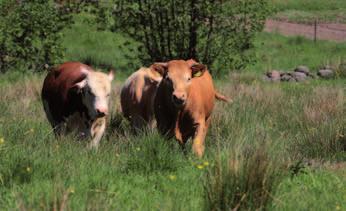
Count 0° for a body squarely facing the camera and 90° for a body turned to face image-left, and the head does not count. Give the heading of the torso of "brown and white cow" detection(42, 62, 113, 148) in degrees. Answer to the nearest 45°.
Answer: approximately 315°

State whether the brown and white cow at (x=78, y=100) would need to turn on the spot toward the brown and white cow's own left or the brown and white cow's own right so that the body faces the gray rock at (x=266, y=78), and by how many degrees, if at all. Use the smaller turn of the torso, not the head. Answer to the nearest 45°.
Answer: approximately 90° to the brown and white cow's own left

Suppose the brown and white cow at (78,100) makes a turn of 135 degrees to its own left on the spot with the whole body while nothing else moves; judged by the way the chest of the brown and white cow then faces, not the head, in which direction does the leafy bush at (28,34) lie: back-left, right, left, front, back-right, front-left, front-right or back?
front

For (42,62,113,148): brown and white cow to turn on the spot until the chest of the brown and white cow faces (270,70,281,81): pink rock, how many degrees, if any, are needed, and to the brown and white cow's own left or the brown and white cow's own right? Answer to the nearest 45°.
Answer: approximately 90° to the brown and white cow's own left

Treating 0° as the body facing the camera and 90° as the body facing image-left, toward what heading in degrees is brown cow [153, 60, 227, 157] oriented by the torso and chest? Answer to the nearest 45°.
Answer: approximately 0°

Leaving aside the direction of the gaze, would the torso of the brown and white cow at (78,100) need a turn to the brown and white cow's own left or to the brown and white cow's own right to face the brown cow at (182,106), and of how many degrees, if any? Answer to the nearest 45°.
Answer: approximately 45° to the brown and white cow's own left

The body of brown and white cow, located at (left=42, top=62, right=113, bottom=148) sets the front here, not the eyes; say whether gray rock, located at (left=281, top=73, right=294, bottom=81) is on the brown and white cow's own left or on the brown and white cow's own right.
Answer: on the brown and white cow's own left

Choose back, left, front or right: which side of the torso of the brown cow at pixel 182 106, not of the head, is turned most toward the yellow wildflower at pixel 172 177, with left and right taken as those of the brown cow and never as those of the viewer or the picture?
front

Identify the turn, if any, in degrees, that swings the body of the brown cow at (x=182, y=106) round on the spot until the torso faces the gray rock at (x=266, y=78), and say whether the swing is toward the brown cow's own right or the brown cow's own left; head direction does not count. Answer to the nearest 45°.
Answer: approximately 180°

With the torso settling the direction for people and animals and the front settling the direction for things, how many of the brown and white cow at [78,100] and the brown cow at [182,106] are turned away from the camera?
0

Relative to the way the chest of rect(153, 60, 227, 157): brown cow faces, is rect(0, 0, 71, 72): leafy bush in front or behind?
behind
